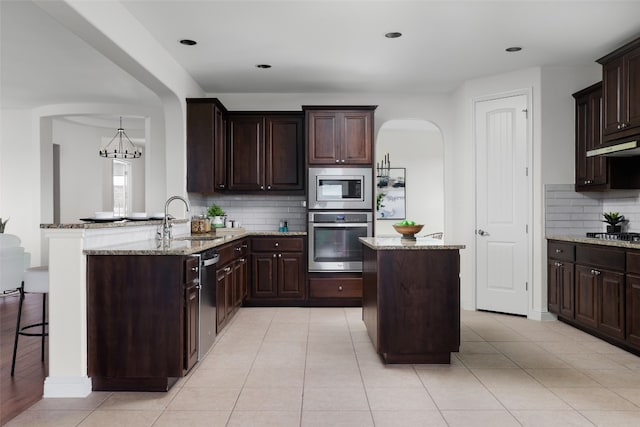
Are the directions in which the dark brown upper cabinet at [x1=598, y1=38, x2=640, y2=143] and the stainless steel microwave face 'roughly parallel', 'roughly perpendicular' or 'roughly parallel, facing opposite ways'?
roughly perpendicular

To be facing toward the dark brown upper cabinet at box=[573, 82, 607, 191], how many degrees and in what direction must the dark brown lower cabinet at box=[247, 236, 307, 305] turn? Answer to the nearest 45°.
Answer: approximately 90° to its left

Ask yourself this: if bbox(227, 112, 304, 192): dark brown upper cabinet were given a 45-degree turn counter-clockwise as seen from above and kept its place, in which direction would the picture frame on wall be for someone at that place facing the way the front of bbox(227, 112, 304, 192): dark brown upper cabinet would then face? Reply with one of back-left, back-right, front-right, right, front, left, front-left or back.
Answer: left

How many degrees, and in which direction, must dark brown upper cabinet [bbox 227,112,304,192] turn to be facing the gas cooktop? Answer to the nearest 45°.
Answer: approximately 45° to its left

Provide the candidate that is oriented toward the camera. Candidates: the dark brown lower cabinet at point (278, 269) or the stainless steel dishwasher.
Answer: the dark brown lower cabinet

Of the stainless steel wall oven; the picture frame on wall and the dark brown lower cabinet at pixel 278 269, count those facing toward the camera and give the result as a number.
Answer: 3

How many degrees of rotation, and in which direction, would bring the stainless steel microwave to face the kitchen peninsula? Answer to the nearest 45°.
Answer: approximately 45° to its right

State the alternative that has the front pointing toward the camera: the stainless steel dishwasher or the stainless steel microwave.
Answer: the stainless steel microwave

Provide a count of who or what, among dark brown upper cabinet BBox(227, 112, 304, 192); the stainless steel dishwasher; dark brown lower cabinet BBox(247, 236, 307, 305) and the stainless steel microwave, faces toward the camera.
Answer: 3

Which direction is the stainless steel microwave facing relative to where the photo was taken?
toward the camera

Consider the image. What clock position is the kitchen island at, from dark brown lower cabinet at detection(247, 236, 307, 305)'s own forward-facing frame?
The kitchen island is roughly at 11 o'clock from the dark brown lower cabinet.

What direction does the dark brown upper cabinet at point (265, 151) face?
toward the camera

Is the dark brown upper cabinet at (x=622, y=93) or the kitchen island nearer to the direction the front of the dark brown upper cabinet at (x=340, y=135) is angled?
the kitchen island

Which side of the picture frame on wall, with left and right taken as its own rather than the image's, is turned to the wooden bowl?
front

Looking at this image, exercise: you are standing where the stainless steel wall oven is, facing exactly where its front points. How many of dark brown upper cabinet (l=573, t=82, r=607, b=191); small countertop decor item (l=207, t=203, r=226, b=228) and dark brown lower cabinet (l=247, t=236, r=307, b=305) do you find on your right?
2

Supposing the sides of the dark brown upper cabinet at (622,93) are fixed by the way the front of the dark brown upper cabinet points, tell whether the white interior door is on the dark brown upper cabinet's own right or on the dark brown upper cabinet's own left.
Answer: on the dark brown upper cabinet's own right

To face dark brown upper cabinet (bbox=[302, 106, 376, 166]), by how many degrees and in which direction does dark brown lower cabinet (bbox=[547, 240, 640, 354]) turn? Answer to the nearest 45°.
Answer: approximately 45° to its right
